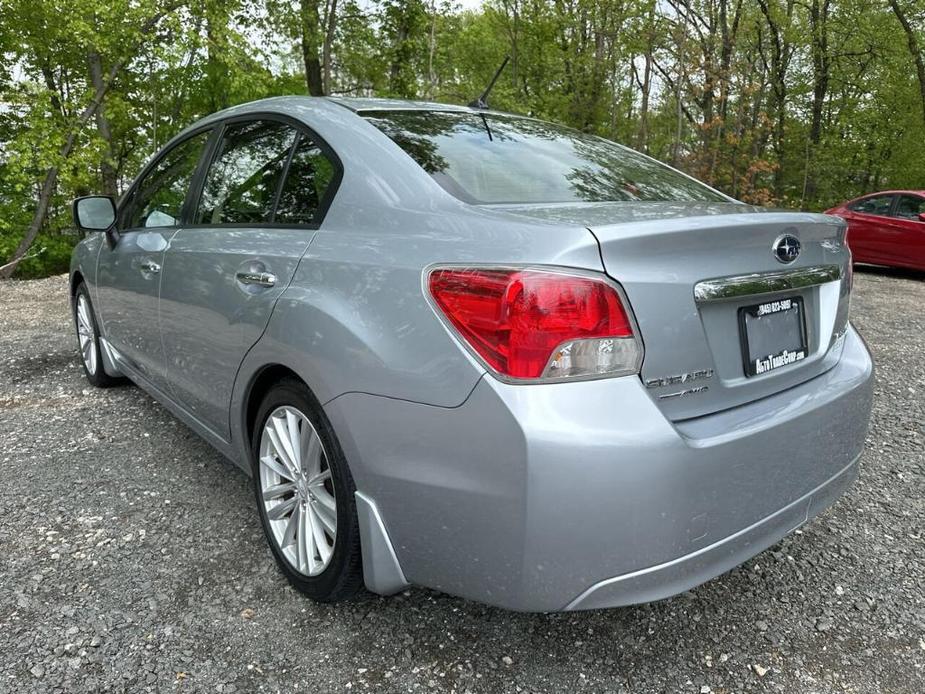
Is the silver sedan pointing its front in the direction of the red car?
no

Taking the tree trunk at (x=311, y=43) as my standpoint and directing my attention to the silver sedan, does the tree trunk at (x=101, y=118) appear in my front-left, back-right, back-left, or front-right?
front-right

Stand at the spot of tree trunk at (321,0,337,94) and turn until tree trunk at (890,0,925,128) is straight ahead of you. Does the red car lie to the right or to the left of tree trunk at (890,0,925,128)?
right

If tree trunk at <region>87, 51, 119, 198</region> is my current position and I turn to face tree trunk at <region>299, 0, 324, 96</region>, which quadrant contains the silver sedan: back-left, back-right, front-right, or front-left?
back-right

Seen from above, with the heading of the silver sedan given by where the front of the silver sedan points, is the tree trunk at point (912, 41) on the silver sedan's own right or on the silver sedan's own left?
on the silver sedan's own right

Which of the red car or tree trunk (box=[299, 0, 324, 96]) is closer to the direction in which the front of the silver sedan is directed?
the tree trunk

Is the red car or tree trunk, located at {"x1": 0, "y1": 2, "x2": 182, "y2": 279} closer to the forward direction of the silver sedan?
the tree trunk

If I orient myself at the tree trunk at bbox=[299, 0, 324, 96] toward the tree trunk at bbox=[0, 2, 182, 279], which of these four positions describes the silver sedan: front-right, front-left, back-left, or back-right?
front-left

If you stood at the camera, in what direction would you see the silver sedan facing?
facing away from the viewer and to the left of the viewer

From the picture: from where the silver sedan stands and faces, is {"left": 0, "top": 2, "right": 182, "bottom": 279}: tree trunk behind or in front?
in front

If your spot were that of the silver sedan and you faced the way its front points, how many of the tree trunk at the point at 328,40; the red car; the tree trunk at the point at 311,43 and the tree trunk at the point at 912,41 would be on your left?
0

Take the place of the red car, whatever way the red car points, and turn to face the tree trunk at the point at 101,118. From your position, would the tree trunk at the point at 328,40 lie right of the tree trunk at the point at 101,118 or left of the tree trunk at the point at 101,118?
right

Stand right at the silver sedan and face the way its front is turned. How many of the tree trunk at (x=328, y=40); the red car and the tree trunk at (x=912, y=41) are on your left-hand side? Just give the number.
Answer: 0

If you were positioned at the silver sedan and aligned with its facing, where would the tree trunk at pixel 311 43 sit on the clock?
The tree trunk is roughly at 1 o'clock from the silver sedan.

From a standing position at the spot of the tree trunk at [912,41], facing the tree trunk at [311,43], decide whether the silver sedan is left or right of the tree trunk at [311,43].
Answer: left

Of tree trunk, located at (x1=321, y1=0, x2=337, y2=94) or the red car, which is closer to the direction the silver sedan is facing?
the tree trunk

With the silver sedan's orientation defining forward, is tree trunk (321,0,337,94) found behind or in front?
in front
